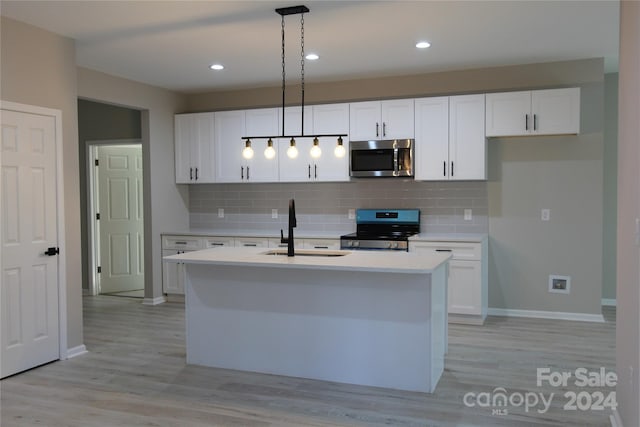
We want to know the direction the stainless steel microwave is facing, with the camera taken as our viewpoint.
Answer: facing the viewer

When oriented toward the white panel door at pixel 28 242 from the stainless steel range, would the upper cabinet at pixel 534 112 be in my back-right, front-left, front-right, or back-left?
back-left

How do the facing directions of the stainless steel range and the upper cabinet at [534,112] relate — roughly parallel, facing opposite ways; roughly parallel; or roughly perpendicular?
roughly parallel

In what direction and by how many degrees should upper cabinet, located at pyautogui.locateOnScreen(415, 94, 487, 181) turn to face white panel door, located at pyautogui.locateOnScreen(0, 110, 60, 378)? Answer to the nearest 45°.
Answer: approximately 45° to its right

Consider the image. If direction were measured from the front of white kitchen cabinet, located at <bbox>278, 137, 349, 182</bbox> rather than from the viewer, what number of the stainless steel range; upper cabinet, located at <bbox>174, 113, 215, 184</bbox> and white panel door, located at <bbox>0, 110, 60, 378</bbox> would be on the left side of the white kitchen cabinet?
1

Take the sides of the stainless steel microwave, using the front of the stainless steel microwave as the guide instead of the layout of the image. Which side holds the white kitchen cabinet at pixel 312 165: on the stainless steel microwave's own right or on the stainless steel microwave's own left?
on the stainless steel microwave's own right

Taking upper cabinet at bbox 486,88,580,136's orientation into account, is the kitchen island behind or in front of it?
in front

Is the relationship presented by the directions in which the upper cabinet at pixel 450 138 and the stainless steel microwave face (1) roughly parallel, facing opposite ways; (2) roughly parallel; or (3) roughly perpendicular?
roughly parallel

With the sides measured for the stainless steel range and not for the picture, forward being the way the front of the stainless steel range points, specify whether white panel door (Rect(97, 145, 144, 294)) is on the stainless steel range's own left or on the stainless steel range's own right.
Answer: on the stainless steel range's own right

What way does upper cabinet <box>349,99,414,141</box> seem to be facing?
toward the camera

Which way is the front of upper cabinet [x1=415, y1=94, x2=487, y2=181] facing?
toward the camera
